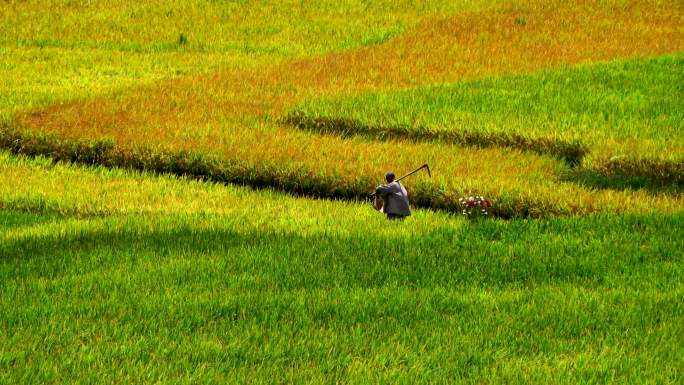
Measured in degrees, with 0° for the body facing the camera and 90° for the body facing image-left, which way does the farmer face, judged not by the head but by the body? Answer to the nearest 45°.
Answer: approximately 135°
